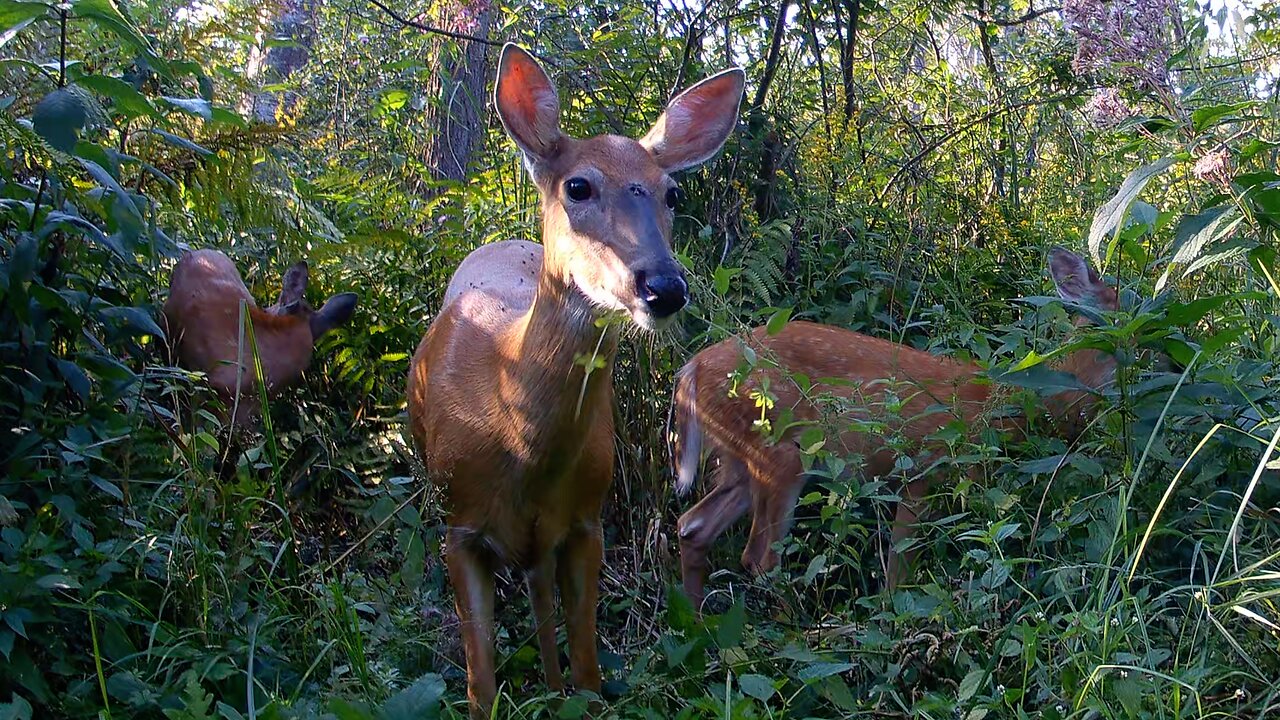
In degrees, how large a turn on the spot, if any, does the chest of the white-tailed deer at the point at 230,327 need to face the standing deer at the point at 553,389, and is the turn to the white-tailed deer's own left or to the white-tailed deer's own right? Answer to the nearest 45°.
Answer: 0° — it already faces it

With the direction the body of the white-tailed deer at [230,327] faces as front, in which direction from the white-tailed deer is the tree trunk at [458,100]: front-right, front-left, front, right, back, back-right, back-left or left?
left

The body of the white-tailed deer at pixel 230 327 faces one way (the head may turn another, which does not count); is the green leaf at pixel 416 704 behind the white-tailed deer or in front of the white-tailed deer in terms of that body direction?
in front

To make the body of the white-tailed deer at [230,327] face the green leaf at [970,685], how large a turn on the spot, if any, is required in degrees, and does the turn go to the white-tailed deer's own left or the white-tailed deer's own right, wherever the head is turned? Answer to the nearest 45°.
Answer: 0° — it already faces it

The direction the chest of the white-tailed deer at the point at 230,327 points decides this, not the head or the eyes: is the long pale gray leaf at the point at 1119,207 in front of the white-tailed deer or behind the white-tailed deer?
in front

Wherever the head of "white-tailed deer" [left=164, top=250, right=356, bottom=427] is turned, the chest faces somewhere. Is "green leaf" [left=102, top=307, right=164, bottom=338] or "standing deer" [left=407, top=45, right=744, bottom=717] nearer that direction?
the standing deer

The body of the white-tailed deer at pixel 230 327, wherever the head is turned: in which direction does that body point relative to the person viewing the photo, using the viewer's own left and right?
facing the viewer and to the right of the viewer
